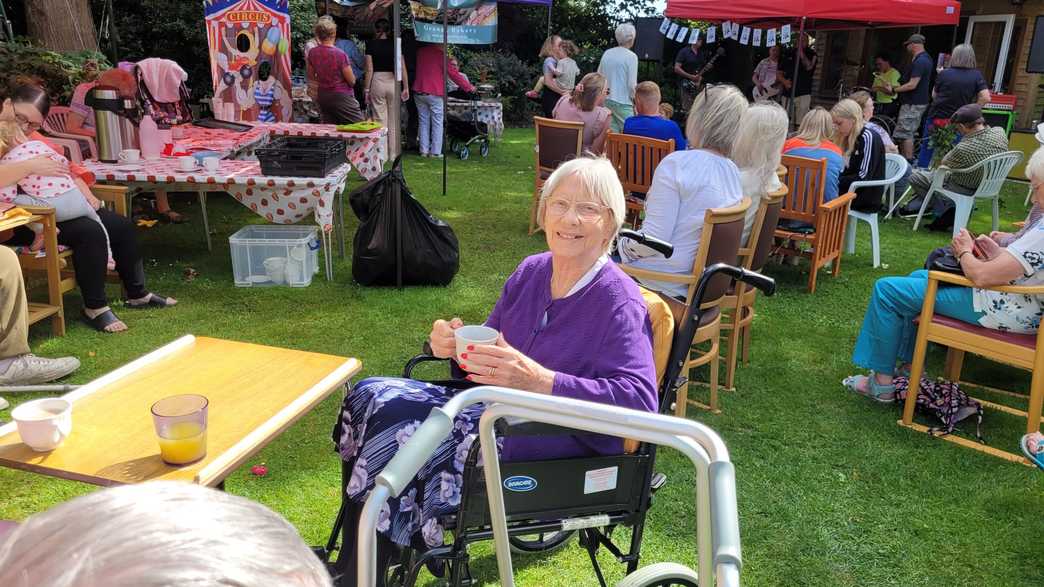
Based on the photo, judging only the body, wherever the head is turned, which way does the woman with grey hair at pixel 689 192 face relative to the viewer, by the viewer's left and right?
facing away from the viewer and to the left of the viewer

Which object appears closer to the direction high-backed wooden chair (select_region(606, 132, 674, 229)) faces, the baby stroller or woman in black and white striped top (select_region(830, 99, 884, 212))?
the baby stroller

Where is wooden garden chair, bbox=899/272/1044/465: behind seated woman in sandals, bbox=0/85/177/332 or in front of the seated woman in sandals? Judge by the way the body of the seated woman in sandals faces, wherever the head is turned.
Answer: in front

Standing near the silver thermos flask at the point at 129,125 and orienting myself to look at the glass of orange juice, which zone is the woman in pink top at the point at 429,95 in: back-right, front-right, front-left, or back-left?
back-left

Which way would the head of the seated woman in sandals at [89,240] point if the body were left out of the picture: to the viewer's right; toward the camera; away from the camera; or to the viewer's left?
to the viewer's right

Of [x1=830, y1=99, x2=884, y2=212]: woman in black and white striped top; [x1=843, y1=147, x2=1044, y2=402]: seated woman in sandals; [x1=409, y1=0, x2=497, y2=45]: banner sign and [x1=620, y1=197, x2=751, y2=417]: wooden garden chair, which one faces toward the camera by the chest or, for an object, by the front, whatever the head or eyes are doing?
the banner sign

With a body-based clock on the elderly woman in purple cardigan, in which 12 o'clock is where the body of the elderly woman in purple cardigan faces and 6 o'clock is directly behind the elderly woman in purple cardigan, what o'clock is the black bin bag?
The black bin bag is roughly at 4 o'clock from the elderly woman in purple cardigan.

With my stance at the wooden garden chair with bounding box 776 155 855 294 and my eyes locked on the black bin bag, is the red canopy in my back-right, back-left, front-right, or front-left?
back-right

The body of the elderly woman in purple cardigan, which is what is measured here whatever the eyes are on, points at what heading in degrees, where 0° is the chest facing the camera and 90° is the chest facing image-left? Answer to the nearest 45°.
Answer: approximately 45°

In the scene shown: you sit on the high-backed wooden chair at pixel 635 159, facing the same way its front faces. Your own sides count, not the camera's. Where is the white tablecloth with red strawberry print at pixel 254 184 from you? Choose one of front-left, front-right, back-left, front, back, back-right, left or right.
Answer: back-left

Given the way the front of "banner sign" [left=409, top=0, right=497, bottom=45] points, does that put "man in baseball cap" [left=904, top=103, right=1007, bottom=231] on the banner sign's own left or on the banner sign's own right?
on the banner sign's own left

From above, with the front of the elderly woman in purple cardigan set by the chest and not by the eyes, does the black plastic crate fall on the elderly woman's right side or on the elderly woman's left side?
on the elderly woman's right side

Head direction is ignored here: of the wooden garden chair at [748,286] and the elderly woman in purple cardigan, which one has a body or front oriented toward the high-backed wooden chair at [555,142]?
the wooden garden chair

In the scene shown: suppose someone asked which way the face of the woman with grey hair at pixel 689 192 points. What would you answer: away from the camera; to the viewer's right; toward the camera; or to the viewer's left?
away from the camera

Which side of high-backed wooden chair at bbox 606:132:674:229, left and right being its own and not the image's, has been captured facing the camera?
back
